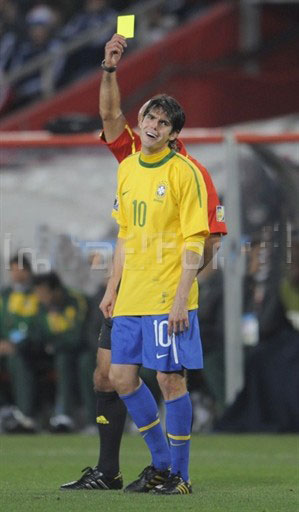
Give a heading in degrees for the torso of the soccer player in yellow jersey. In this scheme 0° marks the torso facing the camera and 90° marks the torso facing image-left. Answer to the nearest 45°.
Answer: approximately 45°

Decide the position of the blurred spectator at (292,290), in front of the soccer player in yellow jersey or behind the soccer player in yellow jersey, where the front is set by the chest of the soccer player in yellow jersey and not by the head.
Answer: behind

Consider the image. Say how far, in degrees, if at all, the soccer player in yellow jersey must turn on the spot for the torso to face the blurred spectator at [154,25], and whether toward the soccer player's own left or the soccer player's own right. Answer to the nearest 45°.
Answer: approximately 135° to the soccer player's own right

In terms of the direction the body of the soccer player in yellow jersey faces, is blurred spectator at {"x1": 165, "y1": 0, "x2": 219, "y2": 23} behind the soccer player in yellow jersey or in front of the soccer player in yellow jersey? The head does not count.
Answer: behind

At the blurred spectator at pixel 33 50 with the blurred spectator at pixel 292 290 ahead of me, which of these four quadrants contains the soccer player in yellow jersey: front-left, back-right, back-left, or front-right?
front-right

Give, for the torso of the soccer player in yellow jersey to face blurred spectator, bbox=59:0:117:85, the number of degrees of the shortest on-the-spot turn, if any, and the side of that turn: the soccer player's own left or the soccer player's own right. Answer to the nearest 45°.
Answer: approximately 135° to the soccer player's own right

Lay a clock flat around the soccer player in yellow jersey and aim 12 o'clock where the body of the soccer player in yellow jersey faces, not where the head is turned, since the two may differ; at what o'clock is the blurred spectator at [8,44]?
The blurred spectator is roughly at 4 o'clock from the soccer player in yellow jersey.

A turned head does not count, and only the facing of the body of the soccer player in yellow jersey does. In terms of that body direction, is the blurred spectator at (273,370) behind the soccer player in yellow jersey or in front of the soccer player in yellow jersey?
behind

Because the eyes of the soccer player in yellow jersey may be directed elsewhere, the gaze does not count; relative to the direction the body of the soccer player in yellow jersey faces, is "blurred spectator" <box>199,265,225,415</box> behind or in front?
behind

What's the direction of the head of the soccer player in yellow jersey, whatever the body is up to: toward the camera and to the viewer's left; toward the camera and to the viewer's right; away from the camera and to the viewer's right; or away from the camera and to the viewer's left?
toward the camera and to the viewer's left

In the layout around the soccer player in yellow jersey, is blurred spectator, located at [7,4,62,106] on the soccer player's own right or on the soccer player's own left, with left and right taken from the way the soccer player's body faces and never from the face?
on the soccer player's own right

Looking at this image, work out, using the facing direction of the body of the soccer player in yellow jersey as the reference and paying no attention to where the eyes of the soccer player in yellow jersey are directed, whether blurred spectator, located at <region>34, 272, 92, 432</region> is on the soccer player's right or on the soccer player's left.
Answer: on the soccer player's right
